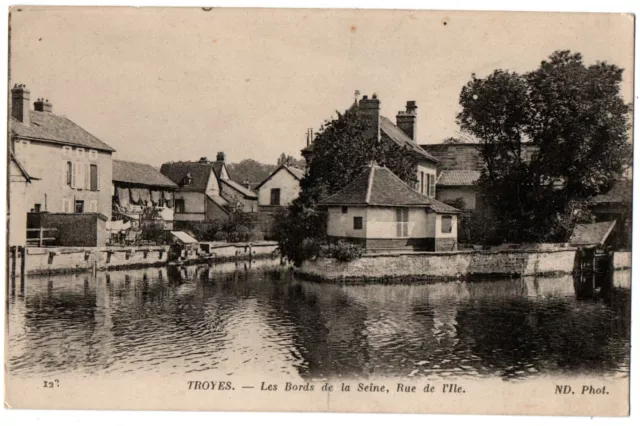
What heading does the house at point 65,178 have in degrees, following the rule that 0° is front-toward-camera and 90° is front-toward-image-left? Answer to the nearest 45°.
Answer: approximately 315°

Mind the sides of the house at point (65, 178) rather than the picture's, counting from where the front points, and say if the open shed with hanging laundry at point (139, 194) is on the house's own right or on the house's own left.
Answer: on the house's own left

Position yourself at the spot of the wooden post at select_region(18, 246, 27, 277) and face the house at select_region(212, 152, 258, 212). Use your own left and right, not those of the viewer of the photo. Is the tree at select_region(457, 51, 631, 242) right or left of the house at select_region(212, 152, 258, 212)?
right

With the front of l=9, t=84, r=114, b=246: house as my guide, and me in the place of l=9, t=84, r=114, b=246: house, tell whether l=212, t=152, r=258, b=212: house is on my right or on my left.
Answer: on my left

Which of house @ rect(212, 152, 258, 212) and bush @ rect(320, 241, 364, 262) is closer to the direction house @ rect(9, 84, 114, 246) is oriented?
the bush

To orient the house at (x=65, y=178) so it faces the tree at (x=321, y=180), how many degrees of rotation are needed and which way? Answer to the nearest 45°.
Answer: approximately 45° to its left
